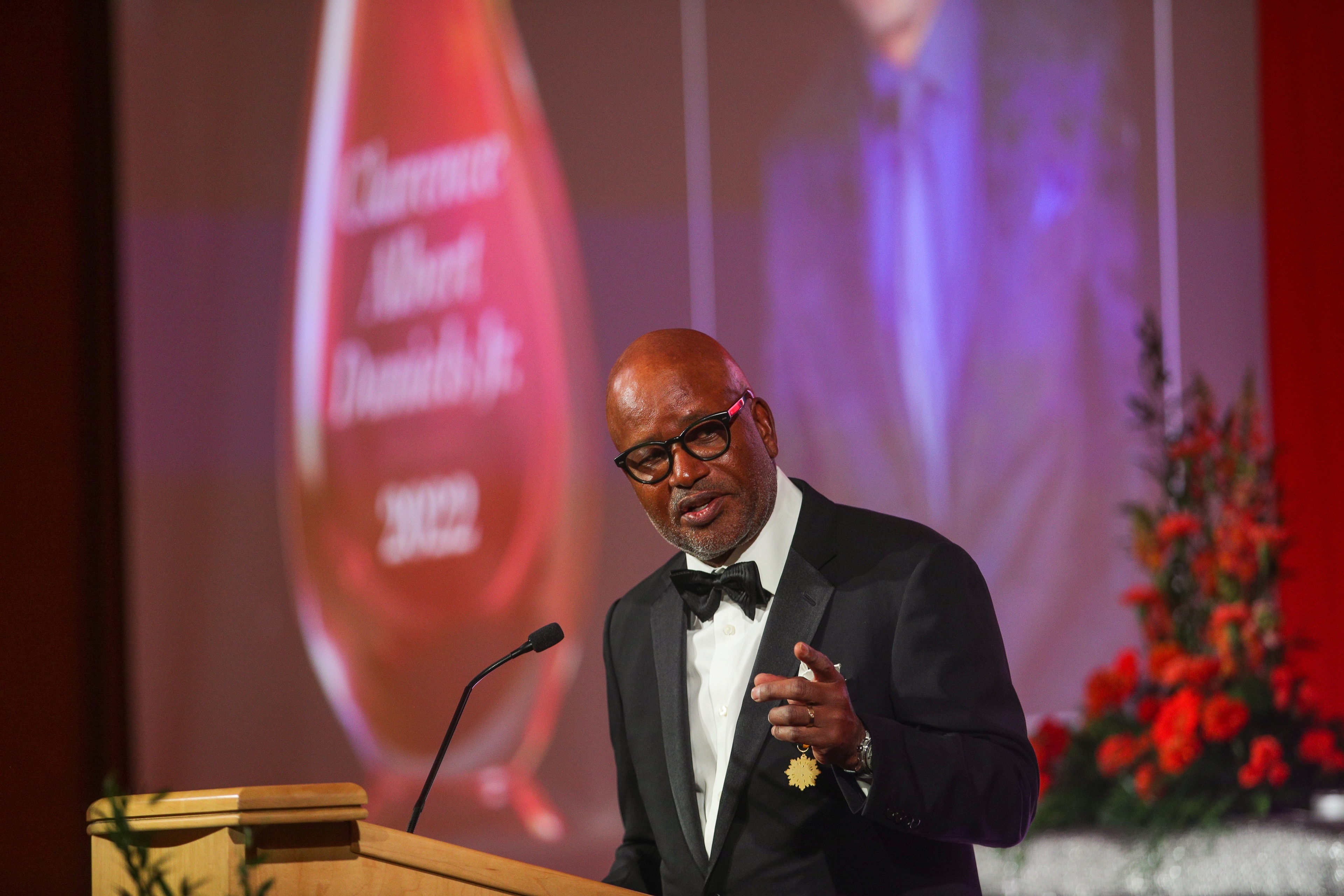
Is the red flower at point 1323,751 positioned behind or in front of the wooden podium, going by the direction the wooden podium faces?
behind

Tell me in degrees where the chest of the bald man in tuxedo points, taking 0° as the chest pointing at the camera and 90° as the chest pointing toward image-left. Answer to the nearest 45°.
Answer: approximately 45°

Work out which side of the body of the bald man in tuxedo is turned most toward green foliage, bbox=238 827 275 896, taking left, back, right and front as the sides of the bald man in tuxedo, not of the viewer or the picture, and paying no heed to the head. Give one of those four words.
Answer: front

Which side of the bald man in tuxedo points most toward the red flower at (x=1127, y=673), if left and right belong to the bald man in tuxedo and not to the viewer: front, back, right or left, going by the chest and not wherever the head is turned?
back

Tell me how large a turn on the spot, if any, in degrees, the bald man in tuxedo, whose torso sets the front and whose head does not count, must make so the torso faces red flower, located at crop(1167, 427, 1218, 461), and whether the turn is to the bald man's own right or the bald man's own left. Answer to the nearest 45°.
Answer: approximately 180°

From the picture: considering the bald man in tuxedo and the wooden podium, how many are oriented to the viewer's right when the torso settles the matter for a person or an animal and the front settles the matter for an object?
0

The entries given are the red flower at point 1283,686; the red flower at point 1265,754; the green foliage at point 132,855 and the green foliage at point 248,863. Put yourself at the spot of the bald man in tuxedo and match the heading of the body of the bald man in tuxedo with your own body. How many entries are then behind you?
2

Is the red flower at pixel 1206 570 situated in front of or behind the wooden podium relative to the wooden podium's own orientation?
behind
